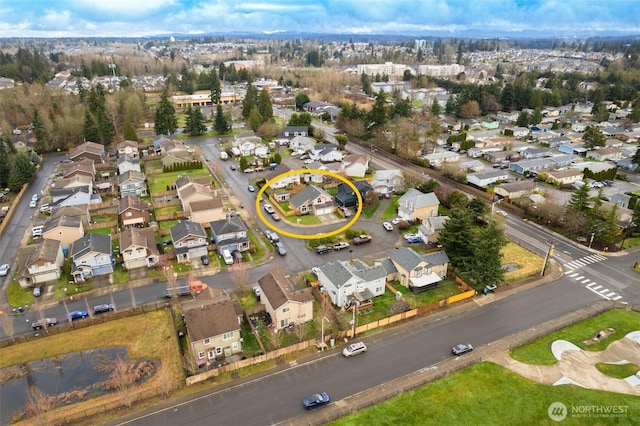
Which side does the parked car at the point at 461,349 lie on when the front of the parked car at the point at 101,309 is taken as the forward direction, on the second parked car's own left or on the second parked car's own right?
on the second parked car's own right

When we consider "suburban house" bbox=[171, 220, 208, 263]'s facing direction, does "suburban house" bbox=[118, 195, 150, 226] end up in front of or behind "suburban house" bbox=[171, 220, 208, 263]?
behind

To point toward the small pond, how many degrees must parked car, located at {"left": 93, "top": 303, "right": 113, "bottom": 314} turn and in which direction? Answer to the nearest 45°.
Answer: approximately 90° to its right

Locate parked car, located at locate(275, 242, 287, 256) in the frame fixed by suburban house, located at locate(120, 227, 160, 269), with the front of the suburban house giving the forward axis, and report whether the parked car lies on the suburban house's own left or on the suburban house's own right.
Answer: on the suburban house's own left

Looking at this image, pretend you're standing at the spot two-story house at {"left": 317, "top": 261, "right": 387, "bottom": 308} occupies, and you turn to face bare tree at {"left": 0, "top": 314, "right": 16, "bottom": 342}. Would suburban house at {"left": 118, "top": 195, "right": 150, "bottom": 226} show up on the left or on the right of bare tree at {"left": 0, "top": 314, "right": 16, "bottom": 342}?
right
